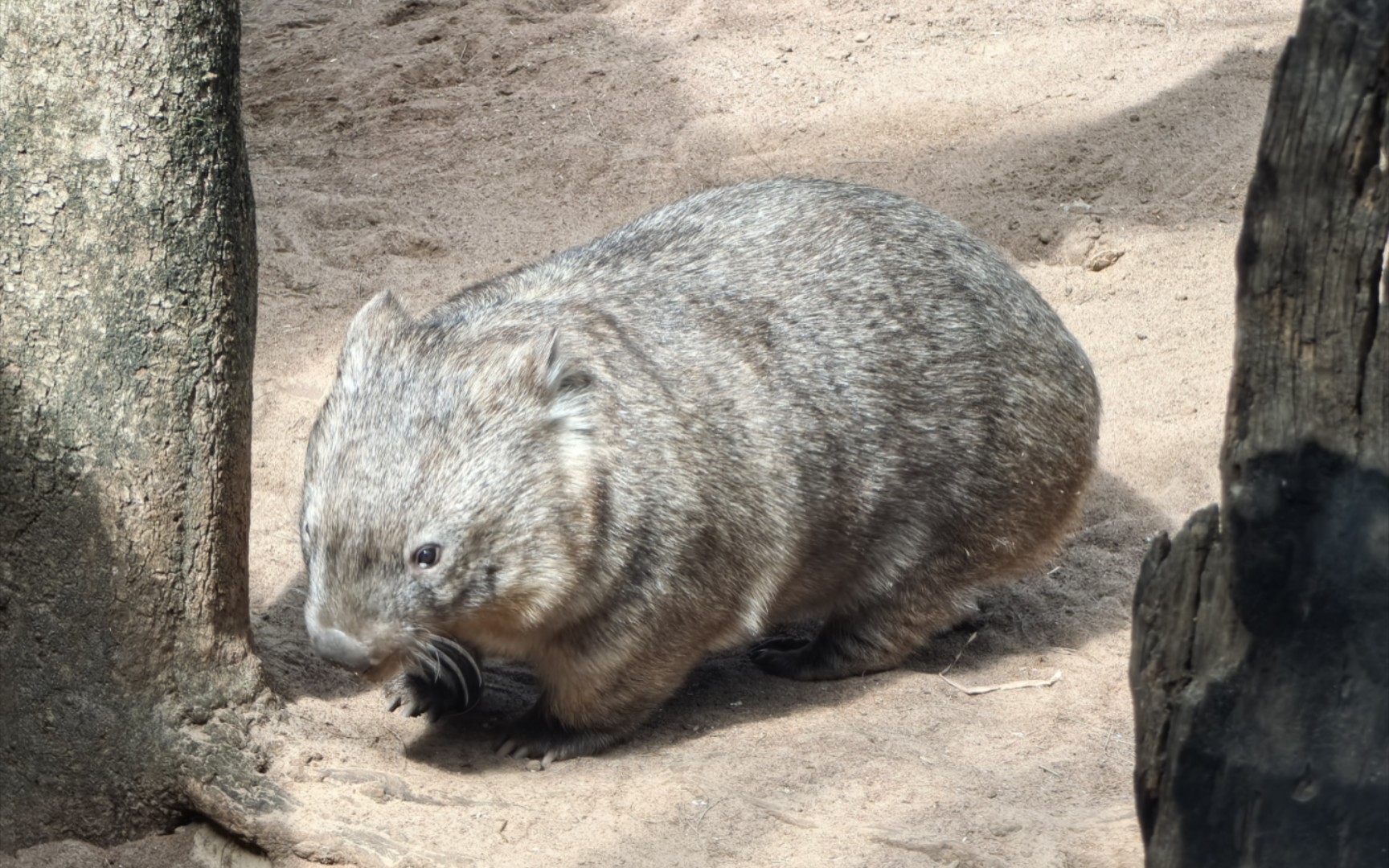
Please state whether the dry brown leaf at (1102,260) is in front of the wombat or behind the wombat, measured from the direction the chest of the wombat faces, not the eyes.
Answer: behind

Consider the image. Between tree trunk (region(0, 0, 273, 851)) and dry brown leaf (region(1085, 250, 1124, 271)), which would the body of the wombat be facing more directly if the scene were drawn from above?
the tree trunk

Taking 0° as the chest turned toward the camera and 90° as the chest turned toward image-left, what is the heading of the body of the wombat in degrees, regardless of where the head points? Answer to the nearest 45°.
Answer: approximately 45°

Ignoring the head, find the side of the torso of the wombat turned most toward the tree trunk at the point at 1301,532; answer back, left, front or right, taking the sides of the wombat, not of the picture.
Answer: left
